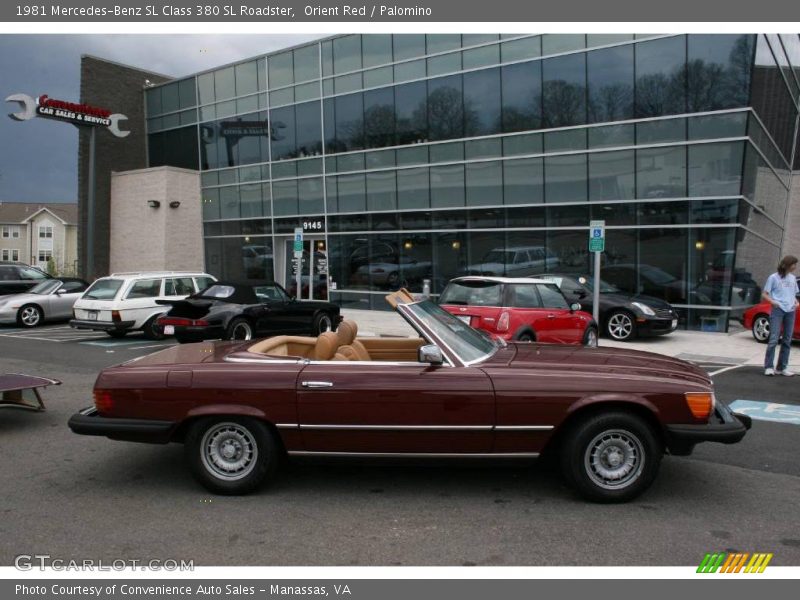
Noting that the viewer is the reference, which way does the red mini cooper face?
facing away from the viewer and to the right of the viewer

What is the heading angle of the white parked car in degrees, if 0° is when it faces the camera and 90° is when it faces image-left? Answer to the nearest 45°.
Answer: approximately 225°

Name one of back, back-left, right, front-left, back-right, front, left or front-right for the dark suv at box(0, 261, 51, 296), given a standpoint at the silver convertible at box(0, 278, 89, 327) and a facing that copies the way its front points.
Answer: back-right

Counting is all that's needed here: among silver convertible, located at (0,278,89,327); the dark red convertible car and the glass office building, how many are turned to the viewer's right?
1

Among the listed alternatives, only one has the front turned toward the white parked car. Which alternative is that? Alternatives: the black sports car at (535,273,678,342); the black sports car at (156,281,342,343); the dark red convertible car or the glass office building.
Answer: the glass office building

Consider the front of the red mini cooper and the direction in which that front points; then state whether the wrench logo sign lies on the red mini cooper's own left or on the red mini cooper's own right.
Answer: on the red mini cooper's own left

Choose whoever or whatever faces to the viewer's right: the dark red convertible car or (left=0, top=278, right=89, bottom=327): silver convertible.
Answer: the dark red convertible car

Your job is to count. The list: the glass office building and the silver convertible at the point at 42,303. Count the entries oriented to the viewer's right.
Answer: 0

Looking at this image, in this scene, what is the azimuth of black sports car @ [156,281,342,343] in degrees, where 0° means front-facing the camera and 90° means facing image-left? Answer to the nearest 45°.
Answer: approximately 225°

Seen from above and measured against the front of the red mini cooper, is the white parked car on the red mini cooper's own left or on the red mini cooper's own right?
on the red mini cooper's own left

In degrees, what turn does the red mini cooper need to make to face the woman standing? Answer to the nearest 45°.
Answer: approximately 45° to its right

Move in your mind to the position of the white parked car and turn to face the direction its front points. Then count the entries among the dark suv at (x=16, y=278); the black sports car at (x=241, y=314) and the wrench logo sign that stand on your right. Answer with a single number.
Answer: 1

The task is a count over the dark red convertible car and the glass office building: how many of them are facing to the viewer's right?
1

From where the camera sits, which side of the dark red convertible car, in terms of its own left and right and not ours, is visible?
right

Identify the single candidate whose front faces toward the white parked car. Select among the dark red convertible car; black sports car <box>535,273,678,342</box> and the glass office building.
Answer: the glass office building
